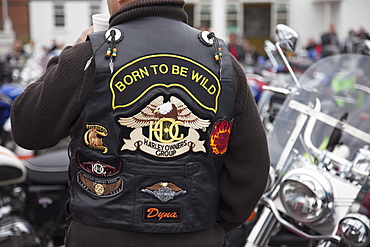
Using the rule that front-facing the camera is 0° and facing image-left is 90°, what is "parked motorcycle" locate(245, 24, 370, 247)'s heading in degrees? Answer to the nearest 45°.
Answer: approximately 45°

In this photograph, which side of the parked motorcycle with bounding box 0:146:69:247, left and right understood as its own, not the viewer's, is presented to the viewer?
left
